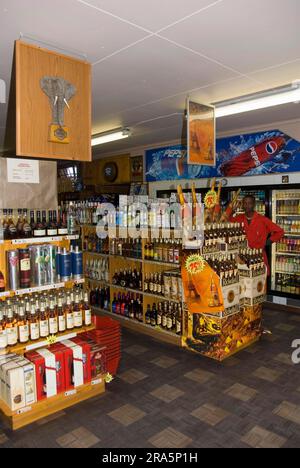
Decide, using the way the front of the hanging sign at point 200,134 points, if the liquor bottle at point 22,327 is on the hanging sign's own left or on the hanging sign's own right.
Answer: on the hanging sign's own right

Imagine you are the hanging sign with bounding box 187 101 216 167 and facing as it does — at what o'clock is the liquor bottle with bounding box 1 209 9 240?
The liquor bottle is roughly at 3 o'clock from the hanging sign.

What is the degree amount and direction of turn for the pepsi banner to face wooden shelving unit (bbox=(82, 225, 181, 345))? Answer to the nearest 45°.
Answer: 0° — it already faces it

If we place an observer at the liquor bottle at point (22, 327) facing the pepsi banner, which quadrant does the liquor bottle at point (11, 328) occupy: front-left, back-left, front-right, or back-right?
back-left

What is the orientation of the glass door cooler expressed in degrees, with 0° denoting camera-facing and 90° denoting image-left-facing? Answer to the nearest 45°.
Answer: approximately 45°

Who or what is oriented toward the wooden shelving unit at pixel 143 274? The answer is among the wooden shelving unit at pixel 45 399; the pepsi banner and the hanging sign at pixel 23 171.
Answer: the pepsi banner

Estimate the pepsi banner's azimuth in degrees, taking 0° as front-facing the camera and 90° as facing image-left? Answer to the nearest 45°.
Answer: approximately 45°
